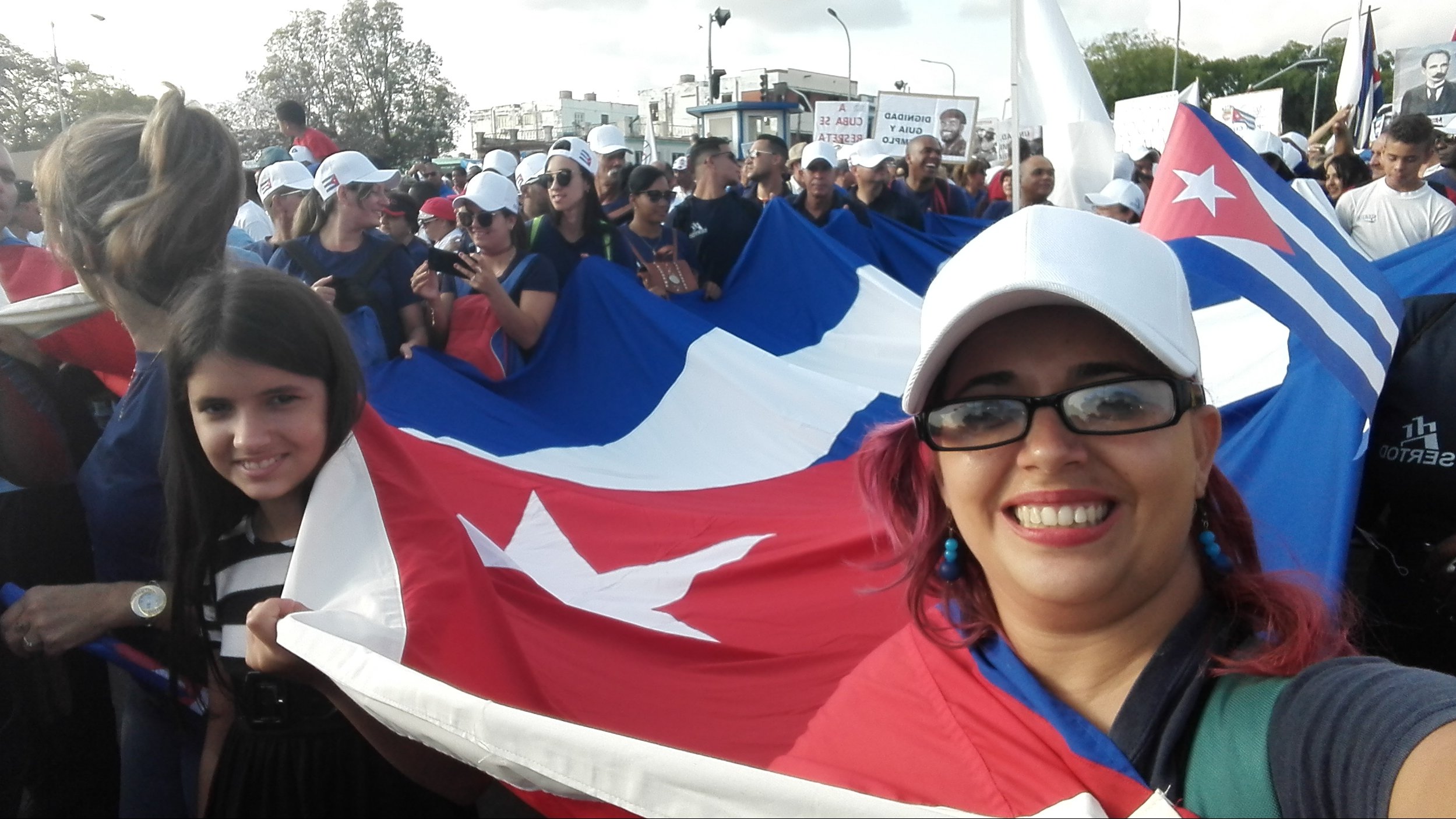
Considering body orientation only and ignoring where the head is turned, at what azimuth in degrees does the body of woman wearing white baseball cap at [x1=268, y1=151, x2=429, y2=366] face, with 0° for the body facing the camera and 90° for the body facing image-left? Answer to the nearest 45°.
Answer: approximately 315°

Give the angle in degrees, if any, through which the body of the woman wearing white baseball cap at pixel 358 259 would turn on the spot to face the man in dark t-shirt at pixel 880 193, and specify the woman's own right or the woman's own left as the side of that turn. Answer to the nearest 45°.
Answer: approximately 90° to the woman's own left

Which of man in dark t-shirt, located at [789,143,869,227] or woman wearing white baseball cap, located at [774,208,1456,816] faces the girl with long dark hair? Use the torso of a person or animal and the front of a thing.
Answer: the man in dark t-shirt

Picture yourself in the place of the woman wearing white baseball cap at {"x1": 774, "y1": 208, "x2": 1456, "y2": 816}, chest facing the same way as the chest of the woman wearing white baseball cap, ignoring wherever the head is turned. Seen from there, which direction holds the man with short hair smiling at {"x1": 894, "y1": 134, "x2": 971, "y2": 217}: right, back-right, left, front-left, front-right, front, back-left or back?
back

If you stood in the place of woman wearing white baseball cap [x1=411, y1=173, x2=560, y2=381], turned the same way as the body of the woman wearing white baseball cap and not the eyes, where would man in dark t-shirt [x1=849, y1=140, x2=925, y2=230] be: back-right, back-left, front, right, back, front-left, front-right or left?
back

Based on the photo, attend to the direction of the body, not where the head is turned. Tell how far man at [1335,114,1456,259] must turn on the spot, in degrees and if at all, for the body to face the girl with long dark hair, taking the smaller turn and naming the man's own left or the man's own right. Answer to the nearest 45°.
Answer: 0° — they already face them

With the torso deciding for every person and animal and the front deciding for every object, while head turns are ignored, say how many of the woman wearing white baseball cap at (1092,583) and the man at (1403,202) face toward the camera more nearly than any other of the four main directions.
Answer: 2

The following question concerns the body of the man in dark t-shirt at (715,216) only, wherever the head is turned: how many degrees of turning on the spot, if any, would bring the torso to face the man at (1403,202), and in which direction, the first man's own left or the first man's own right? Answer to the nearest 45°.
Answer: approximately 45° to the first man's own left
